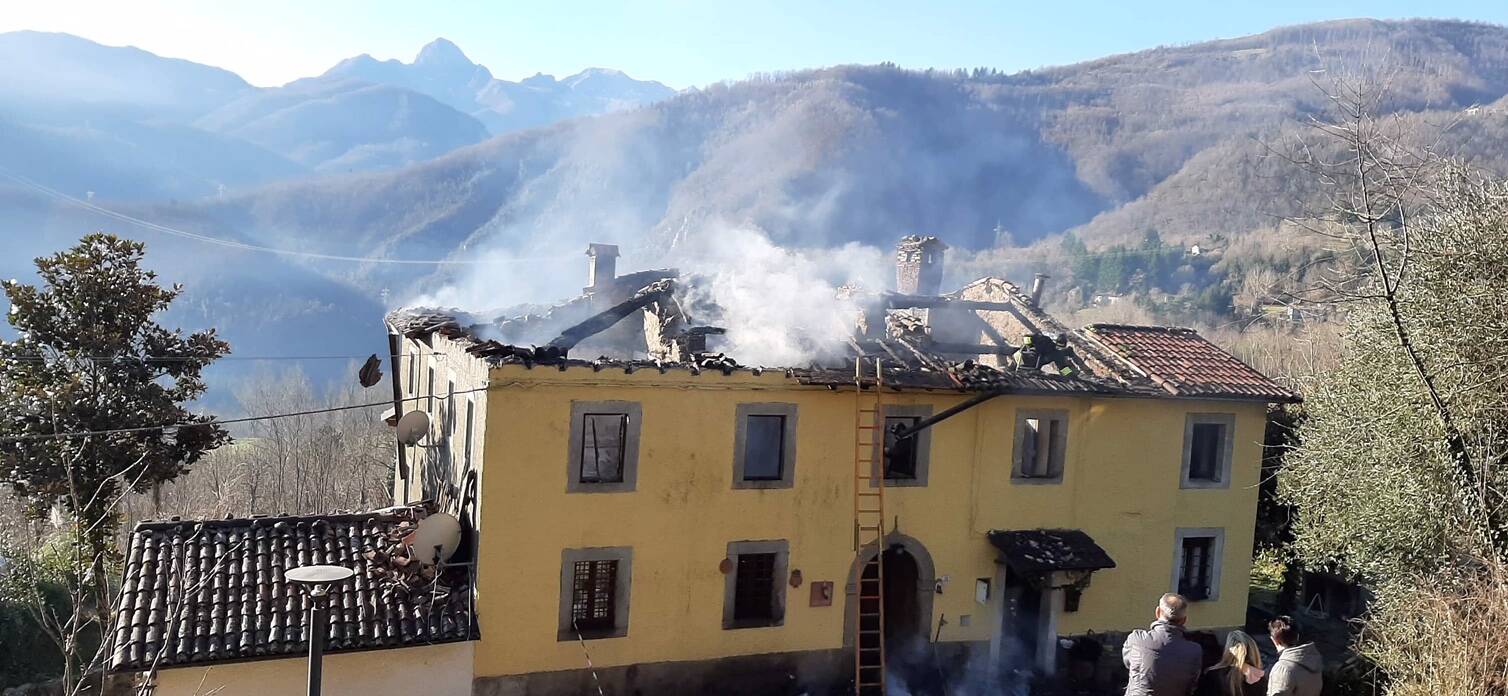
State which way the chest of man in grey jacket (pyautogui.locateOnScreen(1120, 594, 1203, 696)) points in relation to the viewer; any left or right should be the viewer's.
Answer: facing away from the viewer

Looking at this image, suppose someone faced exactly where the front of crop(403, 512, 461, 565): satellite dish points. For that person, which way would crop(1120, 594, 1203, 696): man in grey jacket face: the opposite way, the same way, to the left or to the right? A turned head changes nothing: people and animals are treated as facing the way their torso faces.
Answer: to the right

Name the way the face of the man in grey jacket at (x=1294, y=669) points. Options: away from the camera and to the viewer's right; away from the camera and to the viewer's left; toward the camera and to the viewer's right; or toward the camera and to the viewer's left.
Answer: away from the camera and to the viewer's left

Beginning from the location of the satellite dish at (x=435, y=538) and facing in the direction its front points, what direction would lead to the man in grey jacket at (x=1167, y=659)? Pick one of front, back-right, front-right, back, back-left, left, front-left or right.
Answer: back

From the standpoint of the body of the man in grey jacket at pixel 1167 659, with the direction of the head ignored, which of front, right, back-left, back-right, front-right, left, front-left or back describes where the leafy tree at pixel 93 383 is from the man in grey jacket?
left

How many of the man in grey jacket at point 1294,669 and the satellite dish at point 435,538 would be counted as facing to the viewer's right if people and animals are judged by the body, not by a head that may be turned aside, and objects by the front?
0

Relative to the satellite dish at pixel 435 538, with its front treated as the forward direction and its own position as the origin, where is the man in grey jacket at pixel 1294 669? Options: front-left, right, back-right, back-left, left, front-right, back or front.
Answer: back

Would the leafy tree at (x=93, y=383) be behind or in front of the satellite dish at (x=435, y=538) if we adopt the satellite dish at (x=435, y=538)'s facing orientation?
in front

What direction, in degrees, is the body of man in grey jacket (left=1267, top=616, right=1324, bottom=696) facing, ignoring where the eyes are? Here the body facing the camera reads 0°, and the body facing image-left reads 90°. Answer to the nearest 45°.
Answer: approximately 135°

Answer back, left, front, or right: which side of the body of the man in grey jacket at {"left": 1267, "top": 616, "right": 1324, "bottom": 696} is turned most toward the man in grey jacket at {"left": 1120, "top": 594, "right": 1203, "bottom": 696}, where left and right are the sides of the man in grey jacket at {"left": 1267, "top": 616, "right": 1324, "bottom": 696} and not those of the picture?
left

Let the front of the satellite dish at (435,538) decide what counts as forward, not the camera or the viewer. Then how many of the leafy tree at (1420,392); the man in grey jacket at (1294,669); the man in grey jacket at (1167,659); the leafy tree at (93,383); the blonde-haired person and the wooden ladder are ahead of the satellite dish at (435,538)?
1

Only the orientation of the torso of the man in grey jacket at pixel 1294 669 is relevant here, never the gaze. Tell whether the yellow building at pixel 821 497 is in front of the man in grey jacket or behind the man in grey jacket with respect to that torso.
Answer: in front

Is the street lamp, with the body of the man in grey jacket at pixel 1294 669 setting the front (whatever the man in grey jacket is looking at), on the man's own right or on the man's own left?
on the man's own left

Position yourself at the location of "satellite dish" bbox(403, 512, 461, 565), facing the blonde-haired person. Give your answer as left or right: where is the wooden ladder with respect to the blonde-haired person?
left

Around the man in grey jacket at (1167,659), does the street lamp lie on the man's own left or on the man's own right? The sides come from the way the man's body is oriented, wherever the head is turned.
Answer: on the man's own left
